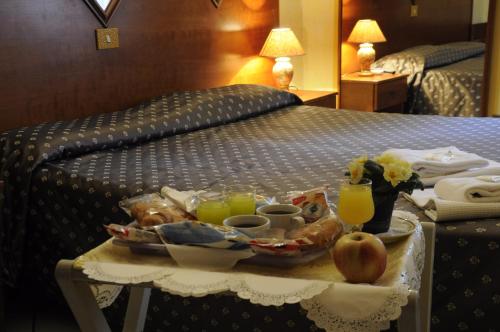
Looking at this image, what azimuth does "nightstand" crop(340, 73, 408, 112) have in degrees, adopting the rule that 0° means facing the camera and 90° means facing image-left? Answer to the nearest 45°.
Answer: approximately 315°

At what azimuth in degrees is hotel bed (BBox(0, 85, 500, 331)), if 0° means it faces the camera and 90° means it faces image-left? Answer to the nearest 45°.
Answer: approximately 315°

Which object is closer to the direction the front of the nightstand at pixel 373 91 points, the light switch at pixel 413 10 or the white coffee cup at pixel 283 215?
the white coffee cup

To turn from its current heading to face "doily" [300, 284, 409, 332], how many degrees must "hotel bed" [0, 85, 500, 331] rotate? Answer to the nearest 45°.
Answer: approximately 45° to its right

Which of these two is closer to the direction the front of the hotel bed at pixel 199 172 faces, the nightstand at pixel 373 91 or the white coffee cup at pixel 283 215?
the white coffee cup

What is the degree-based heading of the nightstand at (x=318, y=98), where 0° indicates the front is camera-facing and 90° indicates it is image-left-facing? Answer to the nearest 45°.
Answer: approximately 315°
